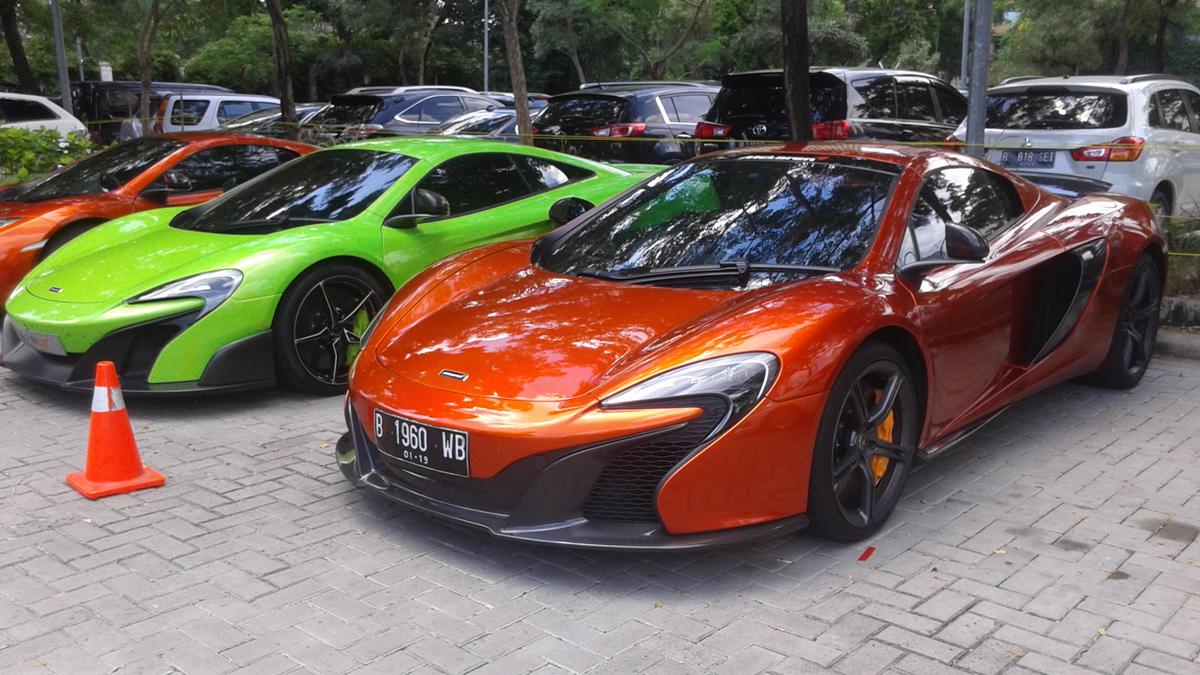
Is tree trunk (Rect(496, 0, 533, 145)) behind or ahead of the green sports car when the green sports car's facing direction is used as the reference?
behind

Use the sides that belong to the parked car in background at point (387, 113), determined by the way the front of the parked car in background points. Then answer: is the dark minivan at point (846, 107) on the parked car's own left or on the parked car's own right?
on the parked car's own right

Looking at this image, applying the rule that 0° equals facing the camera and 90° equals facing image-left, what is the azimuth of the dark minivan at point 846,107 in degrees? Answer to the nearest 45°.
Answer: approximately 225°

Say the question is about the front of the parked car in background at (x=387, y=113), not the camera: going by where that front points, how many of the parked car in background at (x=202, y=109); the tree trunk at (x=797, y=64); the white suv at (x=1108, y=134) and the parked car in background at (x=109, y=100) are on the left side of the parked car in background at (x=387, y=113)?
2

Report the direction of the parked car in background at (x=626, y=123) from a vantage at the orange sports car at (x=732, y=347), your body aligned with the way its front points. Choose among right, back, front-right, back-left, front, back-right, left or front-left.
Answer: back-right

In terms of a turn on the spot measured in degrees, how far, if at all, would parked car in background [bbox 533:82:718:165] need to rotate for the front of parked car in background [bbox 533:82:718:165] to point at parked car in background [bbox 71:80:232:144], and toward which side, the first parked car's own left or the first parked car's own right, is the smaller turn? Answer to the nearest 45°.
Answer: approximately 90° to the first parked car's own left

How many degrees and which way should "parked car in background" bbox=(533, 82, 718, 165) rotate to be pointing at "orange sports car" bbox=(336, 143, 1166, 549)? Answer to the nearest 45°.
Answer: approximately 135° to its right

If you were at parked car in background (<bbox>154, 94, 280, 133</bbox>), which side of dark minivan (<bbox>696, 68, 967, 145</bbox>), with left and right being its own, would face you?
left

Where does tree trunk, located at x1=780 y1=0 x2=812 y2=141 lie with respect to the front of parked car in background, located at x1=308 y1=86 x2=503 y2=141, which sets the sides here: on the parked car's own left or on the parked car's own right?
on the parked car's own right

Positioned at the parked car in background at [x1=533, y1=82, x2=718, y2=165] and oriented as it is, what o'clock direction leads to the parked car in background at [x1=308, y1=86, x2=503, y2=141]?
the parked car in background at [x1=308, y1=86, x2=503, y2=141] is roughly at 9 o'clock from the parked car in background at [x1=533, y1=82, x2=718, y2=165].

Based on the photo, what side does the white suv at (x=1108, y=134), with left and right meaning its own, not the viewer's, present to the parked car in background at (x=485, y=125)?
left

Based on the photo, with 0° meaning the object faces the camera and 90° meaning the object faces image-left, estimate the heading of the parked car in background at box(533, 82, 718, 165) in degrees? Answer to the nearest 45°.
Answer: approximately 225°

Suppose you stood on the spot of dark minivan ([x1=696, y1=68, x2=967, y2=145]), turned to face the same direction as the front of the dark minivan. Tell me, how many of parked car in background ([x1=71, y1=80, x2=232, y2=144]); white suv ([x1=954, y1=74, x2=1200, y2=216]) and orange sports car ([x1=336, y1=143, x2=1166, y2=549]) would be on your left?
1
